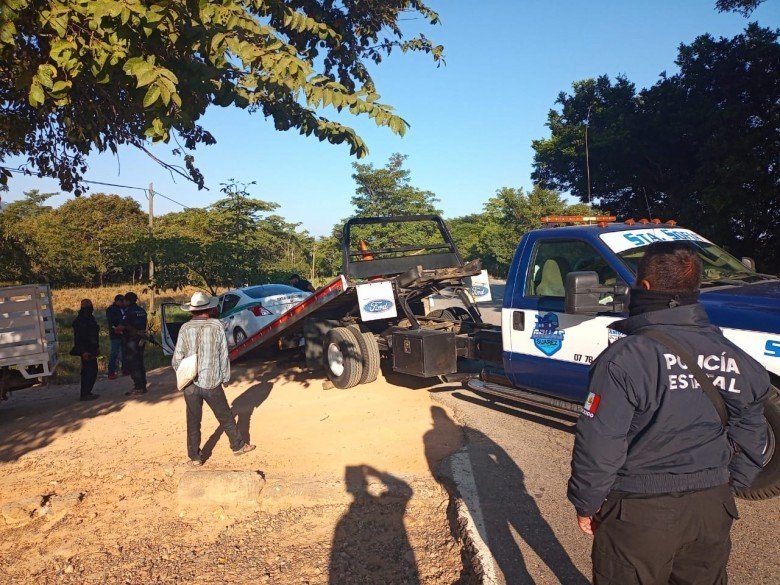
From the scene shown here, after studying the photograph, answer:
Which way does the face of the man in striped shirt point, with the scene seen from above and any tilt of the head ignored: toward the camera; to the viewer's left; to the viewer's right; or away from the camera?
away from the camera

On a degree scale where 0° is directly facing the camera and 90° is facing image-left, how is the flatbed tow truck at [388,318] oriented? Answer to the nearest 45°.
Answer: approximately 315°

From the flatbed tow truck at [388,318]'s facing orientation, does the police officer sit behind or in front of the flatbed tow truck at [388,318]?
in front

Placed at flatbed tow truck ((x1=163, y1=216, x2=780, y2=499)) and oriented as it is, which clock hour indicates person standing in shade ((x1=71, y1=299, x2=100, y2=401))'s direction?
The person standing in shade is roughly at 5 o'clock from the flatbed tow truck.

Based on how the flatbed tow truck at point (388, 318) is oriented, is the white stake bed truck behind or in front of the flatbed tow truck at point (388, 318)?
behind

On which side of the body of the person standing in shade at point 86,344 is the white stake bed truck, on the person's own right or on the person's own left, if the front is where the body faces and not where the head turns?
on the person's own right

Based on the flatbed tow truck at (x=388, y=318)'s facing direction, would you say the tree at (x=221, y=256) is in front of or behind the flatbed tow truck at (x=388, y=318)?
behind
